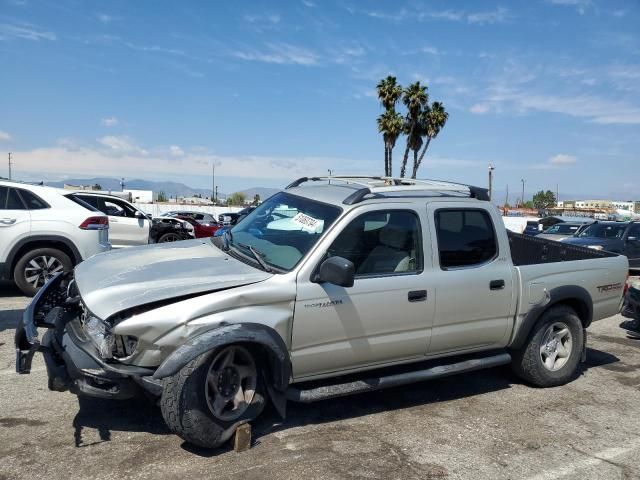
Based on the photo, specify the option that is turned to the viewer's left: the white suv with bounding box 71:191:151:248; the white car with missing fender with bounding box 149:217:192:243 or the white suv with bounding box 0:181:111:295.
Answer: the white suv with bounding box 0:181:111:295

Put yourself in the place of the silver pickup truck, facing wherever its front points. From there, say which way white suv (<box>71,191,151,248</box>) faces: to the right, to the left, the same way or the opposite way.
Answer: the opposite way

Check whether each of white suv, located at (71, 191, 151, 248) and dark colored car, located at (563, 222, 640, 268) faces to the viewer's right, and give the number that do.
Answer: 1

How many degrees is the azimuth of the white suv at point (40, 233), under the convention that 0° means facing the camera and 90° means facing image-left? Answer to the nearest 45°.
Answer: approximately 90°

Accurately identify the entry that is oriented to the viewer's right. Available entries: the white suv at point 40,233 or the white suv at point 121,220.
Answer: the white suv at point 121,220

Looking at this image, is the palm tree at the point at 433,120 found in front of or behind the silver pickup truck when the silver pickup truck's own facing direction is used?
behind

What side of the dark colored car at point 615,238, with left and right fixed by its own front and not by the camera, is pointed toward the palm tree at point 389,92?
right

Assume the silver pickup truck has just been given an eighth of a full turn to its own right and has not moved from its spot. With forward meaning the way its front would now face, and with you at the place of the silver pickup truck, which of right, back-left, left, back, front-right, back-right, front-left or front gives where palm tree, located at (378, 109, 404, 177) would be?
right

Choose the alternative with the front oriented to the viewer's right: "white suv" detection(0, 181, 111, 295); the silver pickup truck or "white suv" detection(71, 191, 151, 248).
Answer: "white suv" detection(71, 191, 151, 248)

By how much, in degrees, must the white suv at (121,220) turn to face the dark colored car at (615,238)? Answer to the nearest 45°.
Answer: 0° — it already faces it

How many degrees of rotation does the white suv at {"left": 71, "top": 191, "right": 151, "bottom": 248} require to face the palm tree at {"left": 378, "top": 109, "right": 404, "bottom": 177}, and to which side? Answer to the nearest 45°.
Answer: approximately 45° to its left

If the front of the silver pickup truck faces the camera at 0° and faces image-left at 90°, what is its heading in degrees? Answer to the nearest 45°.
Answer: approximately 45°

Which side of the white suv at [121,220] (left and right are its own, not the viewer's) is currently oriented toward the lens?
right
